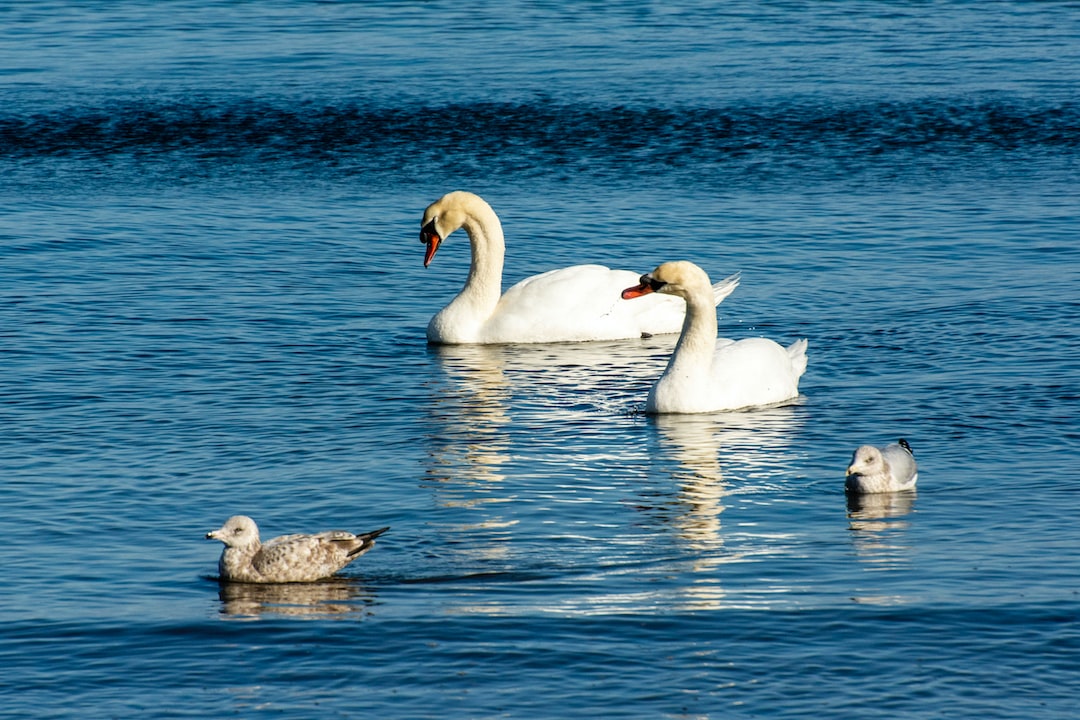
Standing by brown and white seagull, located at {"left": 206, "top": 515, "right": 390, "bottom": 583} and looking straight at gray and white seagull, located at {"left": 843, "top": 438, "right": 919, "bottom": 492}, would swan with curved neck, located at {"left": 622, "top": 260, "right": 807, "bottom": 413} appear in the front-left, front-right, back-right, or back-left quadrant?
front-left

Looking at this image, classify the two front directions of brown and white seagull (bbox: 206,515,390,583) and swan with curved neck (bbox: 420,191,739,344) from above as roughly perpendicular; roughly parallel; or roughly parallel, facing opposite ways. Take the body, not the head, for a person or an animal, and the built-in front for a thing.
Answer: roughly parallel

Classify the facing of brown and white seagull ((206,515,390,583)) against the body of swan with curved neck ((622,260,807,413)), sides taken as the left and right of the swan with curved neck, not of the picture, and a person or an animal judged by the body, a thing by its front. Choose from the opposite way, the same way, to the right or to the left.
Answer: the same way

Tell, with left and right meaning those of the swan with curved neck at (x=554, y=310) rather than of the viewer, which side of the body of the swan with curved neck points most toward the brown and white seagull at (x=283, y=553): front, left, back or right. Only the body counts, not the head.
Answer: left

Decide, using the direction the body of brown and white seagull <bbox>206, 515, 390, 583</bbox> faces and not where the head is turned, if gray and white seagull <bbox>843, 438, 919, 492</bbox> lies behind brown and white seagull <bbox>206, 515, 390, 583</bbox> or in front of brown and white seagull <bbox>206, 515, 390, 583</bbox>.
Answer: behind

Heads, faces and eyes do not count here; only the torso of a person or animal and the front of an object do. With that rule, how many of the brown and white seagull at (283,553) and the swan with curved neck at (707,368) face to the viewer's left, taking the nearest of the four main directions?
2

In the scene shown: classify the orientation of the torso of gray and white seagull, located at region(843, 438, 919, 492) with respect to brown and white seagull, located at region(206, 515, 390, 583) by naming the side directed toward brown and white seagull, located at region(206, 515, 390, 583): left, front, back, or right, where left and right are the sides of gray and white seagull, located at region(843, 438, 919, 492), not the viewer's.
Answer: front

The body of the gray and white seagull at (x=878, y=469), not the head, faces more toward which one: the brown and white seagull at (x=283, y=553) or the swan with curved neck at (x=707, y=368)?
the brown and white seagull

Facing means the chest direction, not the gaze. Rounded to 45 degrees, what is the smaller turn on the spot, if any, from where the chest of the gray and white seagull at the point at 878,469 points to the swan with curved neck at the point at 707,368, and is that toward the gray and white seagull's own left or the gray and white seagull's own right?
approximately 90° to the gray and white seagull's own right

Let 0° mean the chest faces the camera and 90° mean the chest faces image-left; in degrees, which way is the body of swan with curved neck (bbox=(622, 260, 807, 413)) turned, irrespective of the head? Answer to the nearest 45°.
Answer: approximately 90°

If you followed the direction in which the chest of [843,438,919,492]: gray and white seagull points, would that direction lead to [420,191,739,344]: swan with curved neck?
no

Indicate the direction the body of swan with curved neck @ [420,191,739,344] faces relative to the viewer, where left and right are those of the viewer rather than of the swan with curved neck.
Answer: facing to the left of the viewer

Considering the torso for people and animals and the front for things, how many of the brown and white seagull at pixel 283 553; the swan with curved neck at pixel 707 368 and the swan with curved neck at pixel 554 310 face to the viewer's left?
3

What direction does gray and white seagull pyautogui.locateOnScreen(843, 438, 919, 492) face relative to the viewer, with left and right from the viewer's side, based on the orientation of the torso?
facing the viewer and to the left of the viewer

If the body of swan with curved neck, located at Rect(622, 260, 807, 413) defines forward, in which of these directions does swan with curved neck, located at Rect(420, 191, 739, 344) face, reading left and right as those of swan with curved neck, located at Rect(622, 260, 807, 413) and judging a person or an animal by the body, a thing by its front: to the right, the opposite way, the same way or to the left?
the same way

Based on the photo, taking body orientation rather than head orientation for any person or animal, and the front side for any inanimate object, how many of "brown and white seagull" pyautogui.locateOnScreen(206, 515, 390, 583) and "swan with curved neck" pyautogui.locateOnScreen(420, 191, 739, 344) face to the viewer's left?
2

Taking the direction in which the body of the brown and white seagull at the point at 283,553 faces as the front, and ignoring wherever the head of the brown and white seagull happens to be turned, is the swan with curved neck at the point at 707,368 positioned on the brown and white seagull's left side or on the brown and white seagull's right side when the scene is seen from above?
on the brown and white seagull's right side

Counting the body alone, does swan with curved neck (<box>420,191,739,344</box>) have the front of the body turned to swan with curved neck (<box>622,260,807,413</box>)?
no

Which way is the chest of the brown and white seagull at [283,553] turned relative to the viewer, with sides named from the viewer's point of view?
facing to the left of the viewer

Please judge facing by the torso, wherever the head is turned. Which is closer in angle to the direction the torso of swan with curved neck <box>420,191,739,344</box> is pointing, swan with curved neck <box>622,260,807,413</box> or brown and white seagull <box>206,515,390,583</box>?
the brown and white seagull

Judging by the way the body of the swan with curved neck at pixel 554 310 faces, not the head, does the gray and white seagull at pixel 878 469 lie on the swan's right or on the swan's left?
on the swan's left

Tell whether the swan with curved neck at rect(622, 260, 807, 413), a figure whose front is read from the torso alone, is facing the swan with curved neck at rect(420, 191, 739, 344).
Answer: no
